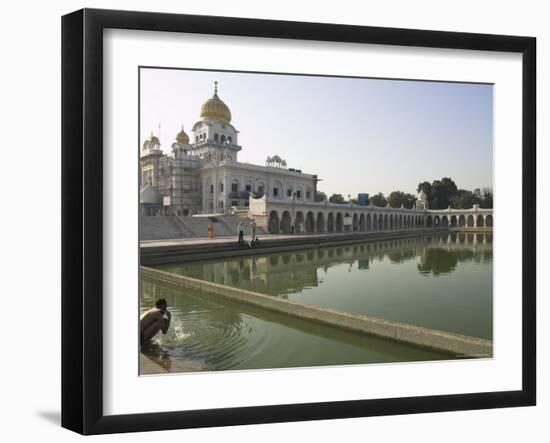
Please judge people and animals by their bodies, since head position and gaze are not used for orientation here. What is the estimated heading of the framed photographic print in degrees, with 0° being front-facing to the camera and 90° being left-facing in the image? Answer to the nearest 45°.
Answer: approximately 315°
